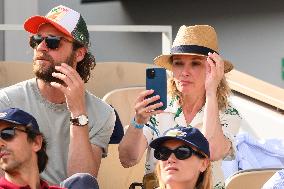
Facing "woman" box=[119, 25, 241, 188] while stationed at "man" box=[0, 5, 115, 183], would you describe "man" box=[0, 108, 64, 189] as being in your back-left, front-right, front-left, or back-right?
back-right

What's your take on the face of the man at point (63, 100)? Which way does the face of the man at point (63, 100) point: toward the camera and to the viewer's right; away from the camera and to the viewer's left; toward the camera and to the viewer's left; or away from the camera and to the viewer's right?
toward the camera and to the viewer's left

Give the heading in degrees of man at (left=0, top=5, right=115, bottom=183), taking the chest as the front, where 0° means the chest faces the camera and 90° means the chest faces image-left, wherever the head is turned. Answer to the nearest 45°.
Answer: approximately 45°

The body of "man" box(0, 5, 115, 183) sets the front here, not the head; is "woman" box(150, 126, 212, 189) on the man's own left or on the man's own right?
on the man's own left

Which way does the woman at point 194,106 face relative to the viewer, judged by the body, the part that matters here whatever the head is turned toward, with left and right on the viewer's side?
facing the viewer and to the left of the viewer

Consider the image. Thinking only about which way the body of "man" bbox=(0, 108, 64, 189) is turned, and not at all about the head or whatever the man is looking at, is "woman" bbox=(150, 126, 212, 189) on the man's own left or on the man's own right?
on the man's own left

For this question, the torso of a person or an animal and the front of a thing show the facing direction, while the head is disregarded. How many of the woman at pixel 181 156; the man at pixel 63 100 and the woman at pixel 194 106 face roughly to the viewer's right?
0

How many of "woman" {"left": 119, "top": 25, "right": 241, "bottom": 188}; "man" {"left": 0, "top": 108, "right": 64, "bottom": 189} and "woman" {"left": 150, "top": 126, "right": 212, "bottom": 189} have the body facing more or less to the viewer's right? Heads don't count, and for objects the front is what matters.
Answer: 0
